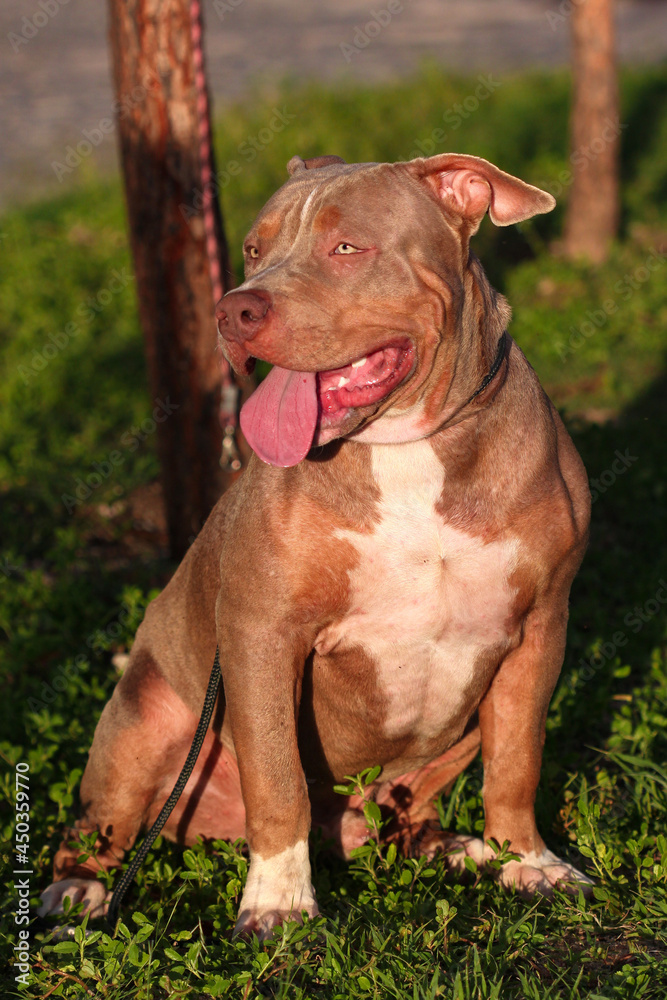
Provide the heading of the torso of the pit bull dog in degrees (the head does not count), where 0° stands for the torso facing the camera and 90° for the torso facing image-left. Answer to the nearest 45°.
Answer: approximately 315°

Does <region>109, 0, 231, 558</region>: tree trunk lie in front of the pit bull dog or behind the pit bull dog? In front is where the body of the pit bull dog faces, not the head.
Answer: behind

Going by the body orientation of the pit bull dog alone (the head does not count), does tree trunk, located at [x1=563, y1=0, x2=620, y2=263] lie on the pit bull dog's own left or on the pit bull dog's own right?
on the pit bull dog's own left
